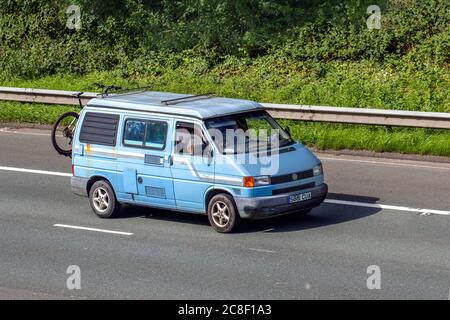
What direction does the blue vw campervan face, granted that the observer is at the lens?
facing the viewer and to the right of the viewer
